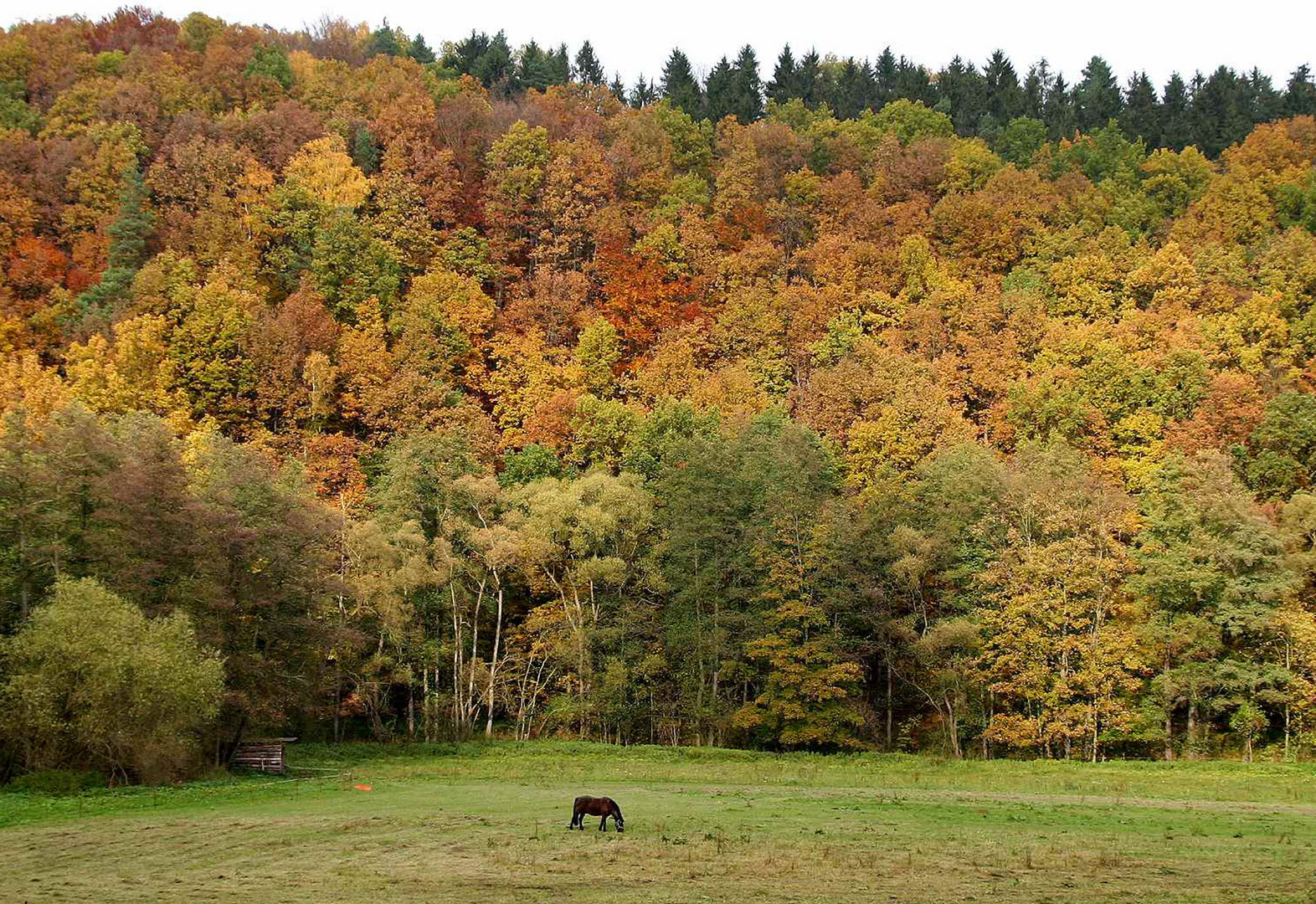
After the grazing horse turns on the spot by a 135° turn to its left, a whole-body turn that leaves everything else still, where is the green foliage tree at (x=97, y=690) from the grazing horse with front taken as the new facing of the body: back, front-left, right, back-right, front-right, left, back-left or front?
front

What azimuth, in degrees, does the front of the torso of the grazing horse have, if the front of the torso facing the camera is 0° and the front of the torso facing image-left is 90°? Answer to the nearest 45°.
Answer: approximately 270°
